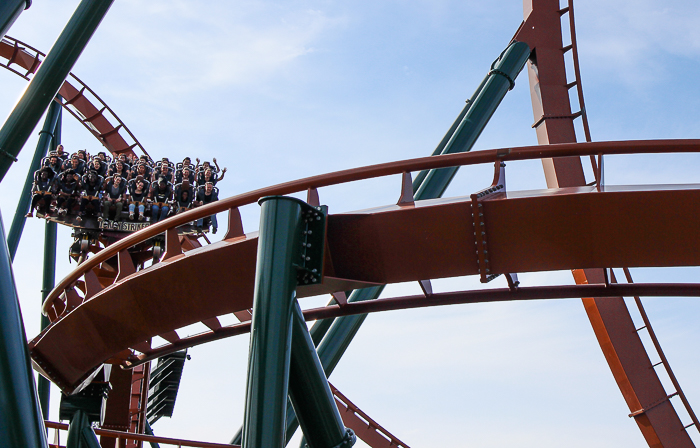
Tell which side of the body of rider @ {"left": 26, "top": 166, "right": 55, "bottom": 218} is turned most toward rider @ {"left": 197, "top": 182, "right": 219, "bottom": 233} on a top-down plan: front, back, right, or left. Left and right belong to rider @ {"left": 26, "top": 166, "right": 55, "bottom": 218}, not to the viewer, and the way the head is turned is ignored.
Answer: left

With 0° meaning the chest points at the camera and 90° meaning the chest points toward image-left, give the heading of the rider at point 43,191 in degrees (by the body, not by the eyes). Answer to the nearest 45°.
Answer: approximately 0°

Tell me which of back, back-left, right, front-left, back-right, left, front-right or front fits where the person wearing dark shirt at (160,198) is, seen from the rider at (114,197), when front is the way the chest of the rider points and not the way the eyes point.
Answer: left
